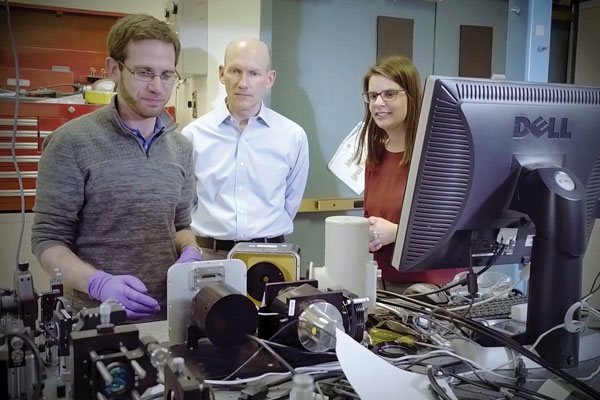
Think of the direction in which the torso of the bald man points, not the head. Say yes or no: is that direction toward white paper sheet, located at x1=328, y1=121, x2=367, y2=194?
no

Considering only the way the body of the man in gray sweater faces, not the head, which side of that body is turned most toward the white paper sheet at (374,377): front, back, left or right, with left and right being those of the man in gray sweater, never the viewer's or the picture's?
front

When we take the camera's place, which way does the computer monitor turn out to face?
facing away from the viewer and to the left of the viewer

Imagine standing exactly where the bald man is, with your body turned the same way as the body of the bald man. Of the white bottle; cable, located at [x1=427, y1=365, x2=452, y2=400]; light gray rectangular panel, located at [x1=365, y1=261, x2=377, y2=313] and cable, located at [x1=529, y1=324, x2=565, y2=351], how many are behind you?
0

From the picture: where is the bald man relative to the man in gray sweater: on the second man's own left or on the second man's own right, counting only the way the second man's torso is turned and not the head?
on the second man's own left

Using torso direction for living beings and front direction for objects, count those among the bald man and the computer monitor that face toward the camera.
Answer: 1

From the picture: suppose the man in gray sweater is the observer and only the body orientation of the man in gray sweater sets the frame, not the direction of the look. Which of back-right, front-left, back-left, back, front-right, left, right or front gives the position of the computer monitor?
front

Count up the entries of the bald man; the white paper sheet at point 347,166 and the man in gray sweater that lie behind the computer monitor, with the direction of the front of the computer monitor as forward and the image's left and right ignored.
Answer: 0

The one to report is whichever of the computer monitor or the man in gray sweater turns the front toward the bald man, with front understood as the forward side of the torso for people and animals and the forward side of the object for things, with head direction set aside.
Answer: the computer monitor

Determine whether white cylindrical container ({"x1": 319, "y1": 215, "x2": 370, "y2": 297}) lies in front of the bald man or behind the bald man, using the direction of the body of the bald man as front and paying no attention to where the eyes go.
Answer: in front

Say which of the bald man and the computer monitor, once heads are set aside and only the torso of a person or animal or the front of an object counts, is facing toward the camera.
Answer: the bald man

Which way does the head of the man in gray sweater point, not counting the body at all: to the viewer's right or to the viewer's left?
to the viewer's right

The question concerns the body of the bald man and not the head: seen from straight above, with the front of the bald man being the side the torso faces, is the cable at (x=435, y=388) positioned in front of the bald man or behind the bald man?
in front

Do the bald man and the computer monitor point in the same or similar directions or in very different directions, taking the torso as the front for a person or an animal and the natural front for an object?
very different directions
